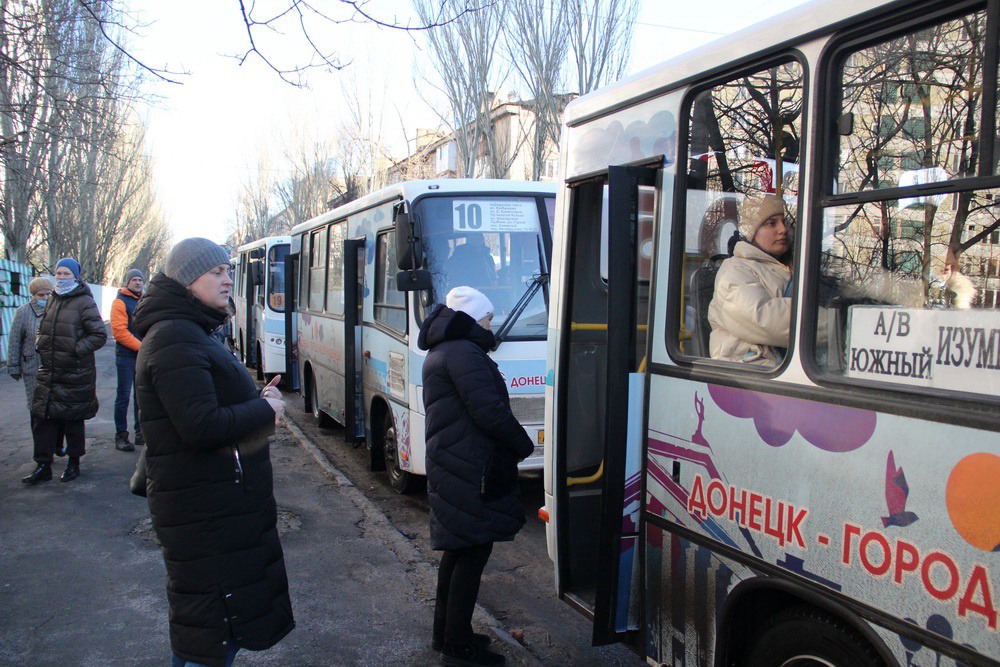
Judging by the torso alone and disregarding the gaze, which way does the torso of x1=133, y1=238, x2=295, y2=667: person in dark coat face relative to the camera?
to the viewer's right

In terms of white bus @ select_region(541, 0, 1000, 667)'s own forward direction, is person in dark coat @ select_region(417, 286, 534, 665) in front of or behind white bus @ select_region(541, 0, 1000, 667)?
behind

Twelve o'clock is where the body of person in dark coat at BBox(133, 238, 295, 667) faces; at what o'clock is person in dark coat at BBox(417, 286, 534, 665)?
person in dark coat at BBox(417, 286, 534, 665) is roughly at 11 o'clock from person in dark coat at BBox(133, 238, 295, 667).

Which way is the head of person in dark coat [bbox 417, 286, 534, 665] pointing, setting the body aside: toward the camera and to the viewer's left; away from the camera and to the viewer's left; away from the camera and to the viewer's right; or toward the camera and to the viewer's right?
away from the camera and to the viewer's right

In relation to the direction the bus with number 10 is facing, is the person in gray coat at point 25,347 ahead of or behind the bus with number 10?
behind

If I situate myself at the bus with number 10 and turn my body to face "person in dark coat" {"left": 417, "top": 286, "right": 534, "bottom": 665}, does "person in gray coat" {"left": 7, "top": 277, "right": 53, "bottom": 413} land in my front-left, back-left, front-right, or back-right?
front-right

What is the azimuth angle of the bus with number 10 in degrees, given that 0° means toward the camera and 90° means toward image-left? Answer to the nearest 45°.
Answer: approximately 315°

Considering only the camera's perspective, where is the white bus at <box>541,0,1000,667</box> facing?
facing the viewer and to the right of the viewer

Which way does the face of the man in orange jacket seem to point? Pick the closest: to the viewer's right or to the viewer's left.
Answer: to the viewer's right

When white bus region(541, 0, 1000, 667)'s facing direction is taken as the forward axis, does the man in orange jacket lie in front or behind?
behind
